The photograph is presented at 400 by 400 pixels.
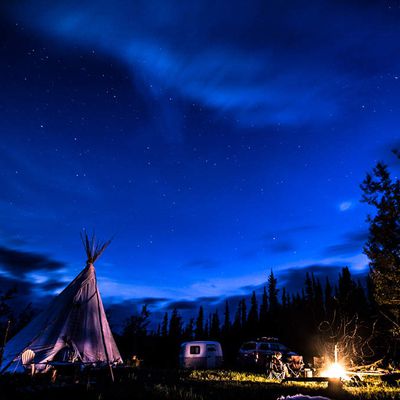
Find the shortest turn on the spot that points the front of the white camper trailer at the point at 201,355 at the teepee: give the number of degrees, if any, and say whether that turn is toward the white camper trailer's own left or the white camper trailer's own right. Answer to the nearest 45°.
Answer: approximately 135° to the white camper trailer's own right

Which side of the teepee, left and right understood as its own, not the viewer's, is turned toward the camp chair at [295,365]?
left

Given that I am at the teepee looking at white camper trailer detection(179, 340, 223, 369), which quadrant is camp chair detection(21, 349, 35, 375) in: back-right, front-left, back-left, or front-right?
back-right

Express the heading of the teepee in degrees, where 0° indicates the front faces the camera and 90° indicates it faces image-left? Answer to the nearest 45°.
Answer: approximately 0°

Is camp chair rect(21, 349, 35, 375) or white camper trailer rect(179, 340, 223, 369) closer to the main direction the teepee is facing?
the camp chair

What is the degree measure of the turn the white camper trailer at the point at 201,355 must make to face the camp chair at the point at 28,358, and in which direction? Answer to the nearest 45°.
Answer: approximately 135° to its right
